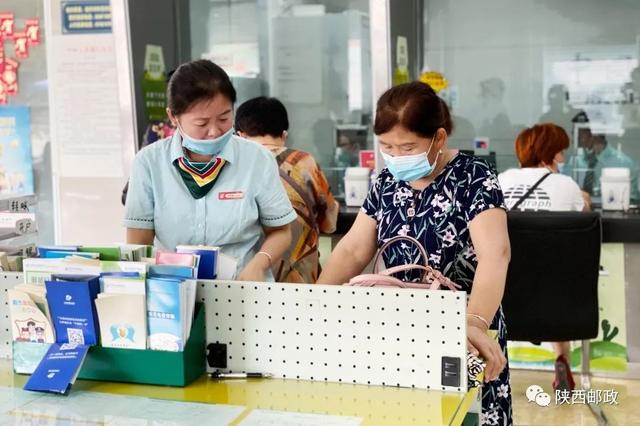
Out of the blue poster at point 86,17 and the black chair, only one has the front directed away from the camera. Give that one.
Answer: the black chair

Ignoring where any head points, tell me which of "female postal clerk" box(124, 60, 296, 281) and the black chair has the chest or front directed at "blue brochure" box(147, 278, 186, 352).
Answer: the female postal clerk

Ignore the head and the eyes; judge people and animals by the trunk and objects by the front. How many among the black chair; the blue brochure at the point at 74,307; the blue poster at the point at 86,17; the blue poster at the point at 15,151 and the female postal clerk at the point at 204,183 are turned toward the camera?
4

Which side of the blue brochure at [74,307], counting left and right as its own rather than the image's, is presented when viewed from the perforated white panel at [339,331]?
left

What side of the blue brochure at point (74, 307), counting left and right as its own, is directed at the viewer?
front

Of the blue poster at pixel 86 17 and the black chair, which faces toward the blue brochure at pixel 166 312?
the blue poster

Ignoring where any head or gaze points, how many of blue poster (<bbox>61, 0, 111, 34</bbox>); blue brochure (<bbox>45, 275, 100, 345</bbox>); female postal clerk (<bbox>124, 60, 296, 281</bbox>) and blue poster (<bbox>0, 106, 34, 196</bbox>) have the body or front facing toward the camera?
4

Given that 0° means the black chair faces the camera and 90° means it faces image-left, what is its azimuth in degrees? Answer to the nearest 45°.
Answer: approximately 180°

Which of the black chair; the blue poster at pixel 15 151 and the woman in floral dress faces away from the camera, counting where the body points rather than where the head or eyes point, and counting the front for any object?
the black chair

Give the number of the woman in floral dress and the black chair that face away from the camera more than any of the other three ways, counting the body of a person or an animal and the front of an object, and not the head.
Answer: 1

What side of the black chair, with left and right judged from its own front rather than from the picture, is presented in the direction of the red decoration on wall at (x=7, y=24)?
left

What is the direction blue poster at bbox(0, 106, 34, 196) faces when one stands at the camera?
facing the viewer

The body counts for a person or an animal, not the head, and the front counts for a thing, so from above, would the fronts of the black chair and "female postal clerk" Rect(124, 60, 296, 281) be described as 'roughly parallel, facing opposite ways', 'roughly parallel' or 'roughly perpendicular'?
roughly parallel, facing opposite ways

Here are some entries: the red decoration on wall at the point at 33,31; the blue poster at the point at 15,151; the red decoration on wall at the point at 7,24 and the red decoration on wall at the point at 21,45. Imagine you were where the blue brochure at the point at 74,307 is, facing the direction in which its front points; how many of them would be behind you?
4
